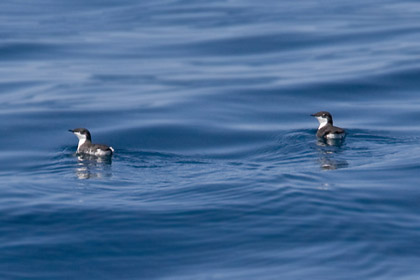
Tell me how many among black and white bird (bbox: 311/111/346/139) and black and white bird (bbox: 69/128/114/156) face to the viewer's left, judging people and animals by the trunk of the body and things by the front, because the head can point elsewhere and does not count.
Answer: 2

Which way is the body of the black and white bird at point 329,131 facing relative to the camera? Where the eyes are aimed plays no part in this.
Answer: to the viewer's left

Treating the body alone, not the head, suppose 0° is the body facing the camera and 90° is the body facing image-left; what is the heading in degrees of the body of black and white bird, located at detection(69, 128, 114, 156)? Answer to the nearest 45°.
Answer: approximately 90°

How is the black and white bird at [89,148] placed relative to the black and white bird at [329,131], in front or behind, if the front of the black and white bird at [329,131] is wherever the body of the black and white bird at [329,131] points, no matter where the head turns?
in front

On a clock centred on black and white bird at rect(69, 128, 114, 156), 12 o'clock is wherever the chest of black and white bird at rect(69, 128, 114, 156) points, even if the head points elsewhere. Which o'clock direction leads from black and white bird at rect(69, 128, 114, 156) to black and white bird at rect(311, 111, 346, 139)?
black and white bird at rect(311, 111, 346, 139) is roughly at 6 o'clock from black and white bird at rect(69, 128, 114, 156).
